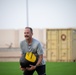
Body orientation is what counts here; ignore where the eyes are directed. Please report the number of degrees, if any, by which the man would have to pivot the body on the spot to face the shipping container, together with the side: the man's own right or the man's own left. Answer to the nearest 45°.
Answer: approximately 135° to the man's own right

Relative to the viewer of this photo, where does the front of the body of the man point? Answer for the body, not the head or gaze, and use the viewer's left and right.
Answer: facing the viewer and to the left of the viewer

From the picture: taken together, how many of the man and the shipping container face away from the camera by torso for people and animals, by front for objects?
0

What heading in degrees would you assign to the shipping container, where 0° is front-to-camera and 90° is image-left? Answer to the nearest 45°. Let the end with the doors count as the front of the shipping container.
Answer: approximately 0°

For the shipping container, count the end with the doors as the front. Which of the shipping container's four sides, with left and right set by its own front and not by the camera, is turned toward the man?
front
